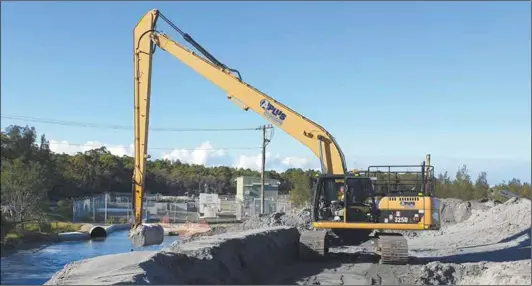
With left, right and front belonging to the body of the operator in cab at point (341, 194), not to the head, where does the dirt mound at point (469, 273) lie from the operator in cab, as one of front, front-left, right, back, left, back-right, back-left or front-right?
back-left

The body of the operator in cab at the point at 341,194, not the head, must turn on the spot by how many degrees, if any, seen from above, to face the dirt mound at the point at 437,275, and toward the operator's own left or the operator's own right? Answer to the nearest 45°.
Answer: approximately 135° to the operator's own left

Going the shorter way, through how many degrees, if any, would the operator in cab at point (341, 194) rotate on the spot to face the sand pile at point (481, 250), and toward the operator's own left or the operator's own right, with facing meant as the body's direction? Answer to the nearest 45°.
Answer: approximately 135° to the operator's own right

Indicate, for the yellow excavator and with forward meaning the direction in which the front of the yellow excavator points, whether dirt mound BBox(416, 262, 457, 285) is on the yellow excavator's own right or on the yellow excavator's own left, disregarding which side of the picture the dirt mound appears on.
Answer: on the yellow excavator's own left

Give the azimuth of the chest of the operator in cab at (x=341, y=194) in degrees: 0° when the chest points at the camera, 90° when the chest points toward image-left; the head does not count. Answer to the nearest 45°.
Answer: approximately 90°

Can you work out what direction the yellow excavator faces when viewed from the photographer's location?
facing to the left of the viewer

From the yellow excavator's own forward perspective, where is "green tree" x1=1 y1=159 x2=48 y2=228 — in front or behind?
in front

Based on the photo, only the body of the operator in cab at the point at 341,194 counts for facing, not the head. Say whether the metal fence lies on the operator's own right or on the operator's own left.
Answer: on the operator's own right

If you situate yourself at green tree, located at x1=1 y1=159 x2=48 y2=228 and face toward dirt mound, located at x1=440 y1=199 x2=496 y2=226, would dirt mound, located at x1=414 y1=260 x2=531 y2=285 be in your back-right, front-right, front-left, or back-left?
front-right
